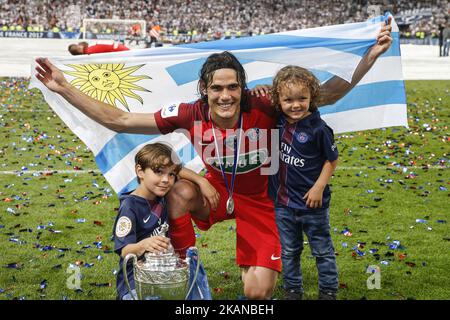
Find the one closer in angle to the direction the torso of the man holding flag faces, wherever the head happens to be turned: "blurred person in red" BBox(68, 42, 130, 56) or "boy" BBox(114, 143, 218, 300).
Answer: the boy

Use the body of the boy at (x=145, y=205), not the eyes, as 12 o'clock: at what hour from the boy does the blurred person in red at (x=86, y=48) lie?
The blurred person in red is roughly at 7 o'clock from the boy.

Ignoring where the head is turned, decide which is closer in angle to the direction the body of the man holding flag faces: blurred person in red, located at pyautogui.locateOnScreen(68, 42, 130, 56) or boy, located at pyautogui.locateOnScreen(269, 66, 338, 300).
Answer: the boy

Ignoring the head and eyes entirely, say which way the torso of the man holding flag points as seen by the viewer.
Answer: toward the camera

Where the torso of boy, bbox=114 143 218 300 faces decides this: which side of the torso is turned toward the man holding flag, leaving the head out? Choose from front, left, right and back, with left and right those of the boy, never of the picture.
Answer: left

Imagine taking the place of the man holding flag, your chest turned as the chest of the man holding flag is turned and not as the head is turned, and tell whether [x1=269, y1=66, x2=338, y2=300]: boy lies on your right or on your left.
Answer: on your left

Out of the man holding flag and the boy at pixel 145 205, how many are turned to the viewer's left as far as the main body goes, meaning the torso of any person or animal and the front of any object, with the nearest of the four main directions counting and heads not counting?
0

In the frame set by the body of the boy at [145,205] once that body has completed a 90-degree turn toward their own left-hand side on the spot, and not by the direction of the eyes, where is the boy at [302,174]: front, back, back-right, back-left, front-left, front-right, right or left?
front-right
